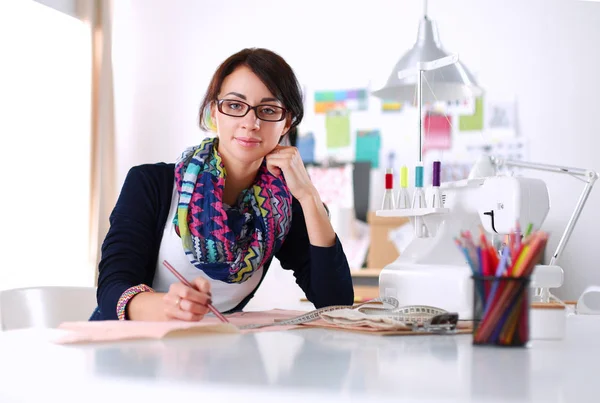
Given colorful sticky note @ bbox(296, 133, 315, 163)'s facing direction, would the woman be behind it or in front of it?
in front

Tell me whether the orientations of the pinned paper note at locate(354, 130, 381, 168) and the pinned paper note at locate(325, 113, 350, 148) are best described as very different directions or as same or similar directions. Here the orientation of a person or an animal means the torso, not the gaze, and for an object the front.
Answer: same or similar directions

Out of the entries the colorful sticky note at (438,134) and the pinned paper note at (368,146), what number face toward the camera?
2

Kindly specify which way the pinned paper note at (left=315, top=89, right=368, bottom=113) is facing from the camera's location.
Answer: facing the viewer

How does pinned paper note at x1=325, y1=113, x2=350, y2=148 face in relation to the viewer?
toward the camera

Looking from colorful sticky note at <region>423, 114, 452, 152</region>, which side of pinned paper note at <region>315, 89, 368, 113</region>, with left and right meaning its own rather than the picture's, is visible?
left

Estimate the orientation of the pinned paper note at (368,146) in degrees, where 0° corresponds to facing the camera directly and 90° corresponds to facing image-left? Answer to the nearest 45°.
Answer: approximately 0°

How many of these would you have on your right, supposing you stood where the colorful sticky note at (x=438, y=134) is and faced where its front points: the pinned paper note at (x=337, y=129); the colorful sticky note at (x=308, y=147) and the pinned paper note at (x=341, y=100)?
3

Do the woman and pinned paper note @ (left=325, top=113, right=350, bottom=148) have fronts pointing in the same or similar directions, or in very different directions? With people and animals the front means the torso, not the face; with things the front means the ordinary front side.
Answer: same or similar directions

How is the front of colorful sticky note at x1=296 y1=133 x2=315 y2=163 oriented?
toward the camera

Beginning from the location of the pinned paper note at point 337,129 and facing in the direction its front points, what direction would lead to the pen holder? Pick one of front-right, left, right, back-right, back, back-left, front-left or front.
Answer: front

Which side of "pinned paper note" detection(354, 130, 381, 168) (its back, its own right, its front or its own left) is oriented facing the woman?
front

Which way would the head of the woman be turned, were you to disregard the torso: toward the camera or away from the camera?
toward the camera

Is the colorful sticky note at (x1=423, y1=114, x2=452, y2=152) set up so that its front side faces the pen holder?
yes
